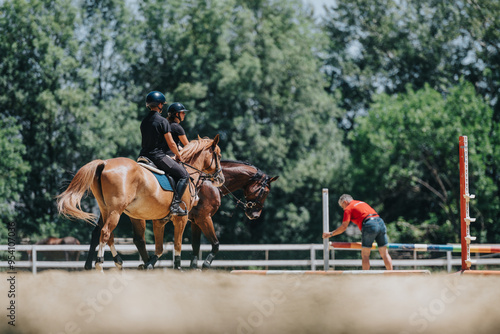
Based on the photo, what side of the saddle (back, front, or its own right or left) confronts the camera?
right

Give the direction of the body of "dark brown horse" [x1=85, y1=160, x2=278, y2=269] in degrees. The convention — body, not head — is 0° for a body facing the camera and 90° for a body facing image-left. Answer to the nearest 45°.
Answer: approximately 270°

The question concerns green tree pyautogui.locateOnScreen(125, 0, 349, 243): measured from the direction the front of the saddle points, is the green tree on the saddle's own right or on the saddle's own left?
on the saddle's own left

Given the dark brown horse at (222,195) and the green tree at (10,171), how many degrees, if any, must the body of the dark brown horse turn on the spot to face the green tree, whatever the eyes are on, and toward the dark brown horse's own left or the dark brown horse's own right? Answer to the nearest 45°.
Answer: approximately 135° to the dark brown horse's own left

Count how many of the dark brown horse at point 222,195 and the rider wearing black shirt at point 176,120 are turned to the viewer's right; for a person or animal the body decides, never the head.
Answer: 2

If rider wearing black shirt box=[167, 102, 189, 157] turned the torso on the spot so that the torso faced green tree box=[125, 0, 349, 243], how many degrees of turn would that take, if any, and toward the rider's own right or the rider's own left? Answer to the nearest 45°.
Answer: approximately 90° to the rider's own left

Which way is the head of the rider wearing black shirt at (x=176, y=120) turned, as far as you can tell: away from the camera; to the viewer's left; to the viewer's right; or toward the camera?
to the viewer's right

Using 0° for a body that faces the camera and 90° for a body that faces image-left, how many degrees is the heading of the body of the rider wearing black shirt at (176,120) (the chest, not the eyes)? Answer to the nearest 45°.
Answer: approximately 270°
